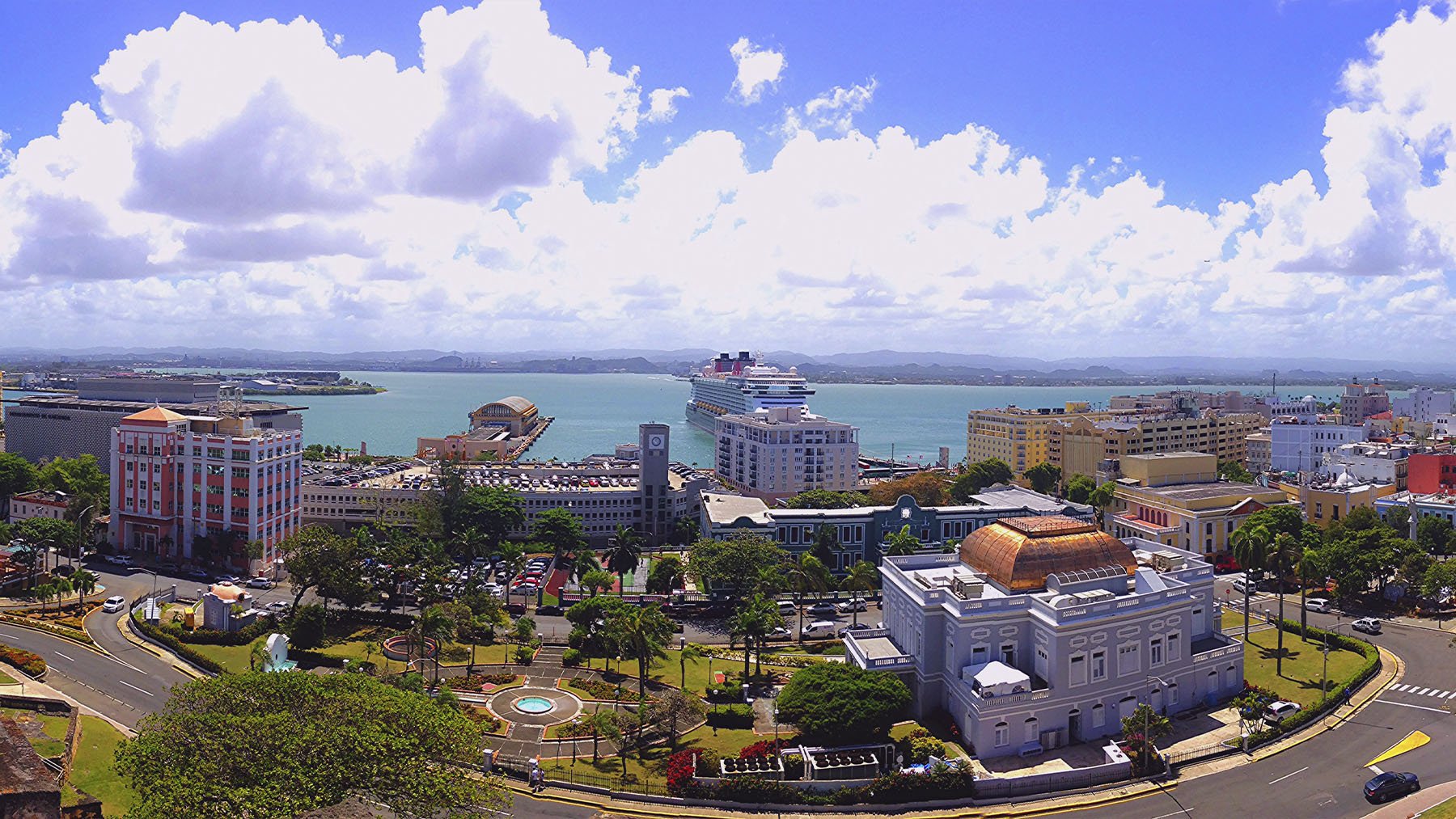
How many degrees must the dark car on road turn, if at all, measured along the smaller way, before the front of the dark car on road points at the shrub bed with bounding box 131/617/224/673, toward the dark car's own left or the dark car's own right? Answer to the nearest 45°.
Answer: approximately 135° to the dark car's own left

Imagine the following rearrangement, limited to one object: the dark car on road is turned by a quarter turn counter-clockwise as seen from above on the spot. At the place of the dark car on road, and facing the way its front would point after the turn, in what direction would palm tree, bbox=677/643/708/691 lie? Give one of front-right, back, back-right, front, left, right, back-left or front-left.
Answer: front-left

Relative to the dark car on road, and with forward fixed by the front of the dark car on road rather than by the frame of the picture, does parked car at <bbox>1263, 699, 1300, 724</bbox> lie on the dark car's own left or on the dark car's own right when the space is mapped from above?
on the dark car's own left

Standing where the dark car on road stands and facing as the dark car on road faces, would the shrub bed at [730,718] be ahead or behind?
behind

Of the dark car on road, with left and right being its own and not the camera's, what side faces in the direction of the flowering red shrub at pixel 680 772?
back
